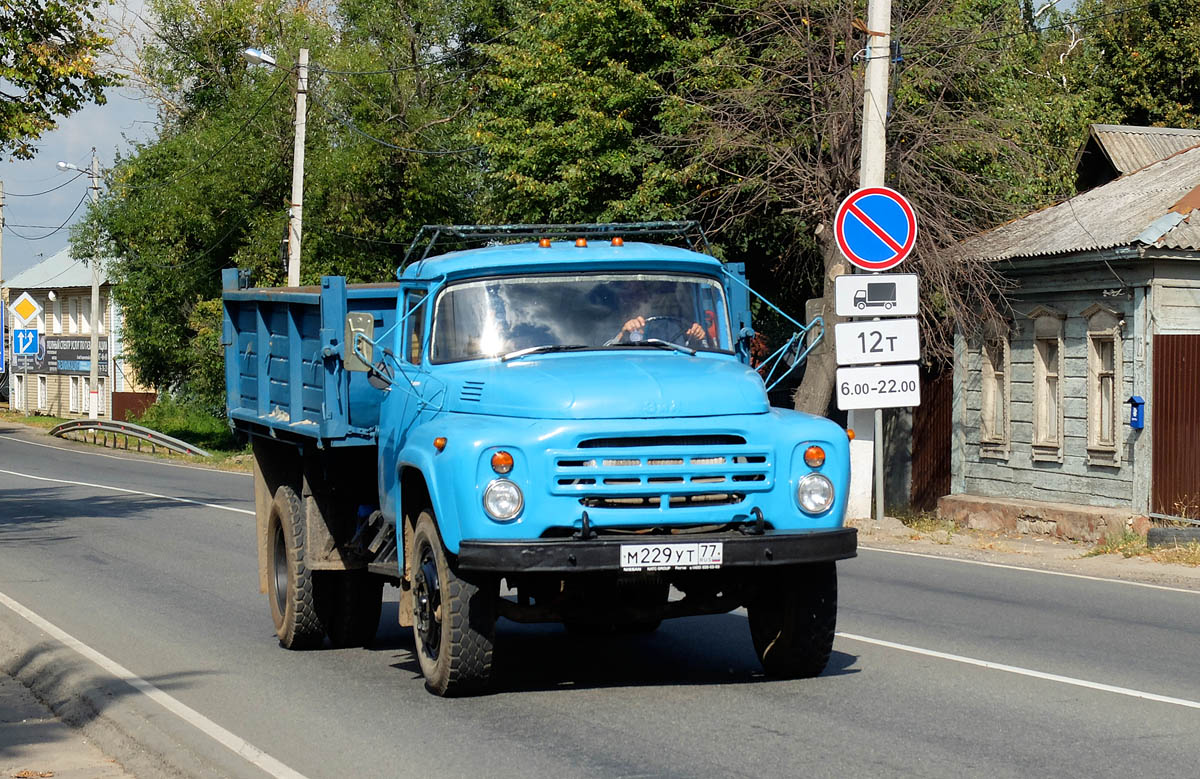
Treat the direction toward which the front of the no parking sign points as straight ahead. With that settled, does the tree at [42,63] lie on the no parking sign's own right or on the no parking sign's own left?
on the no parking sign's own right

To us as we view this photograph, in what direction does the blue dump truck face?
facing the viewer and to the right of the viewer

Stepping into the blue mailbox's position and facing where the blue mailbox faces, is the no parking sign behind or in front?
in front

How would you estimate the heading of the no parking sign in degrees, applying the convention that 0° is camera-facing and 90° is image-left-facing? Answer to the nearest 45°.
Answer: approximately 0°

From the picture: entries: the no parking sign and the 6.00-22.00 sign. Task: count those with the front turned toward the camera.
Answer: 2
